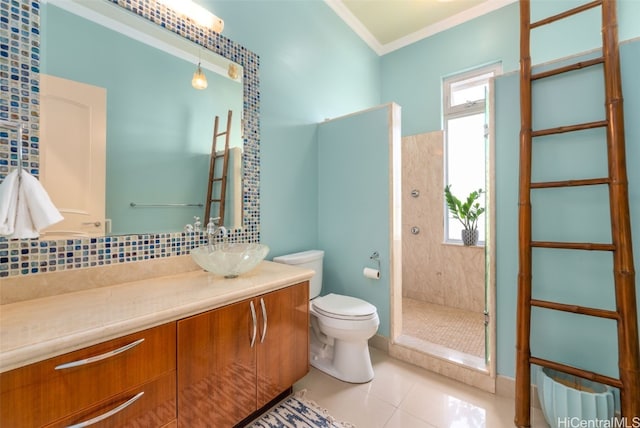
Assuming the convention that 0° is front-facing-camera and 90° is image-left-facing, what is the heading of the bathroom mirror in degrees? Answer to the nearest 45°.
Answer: approximately 315°

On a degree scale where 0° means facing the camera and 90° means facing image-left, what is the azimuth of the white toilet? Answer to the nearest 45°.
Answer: approximately 315°
